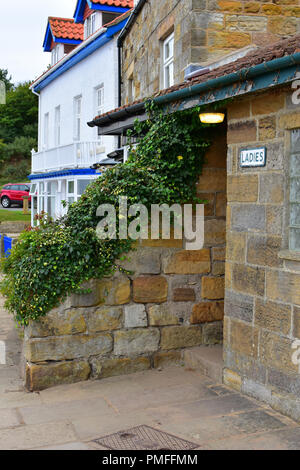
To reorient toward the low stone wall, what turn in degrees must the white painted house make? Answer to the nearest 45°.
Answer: approximately 45° to its left

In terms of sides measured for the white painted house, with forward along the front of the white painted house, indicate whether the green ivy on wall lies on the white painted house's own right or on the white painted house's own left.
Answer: on the white painted house's own left

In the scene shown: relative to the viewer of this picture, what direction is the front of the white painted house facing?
facing the viewer and to the left of the viewer

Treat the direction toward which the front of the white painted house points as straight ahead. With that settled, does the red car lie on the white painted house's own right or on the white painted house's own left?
on the white painted house's own right

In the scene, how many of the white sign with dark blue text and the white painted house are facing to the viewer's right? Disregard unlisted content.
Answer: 0
